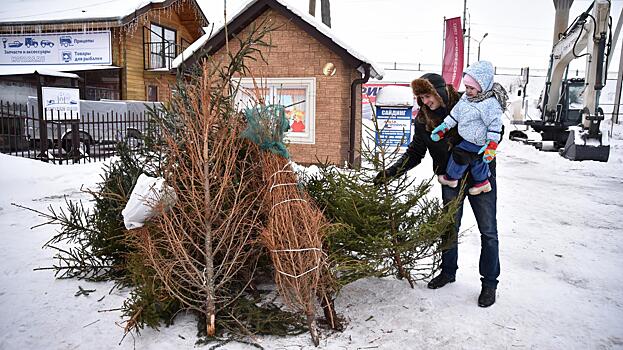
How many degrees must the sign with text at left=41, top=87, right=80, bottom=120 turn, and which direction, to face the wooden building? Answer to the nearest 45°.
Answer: approximately 180°

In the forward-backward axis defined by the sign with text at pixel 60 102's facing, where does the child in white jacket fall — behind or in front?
in front

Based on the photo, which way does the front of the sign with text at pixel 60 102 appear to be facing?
toward the camera

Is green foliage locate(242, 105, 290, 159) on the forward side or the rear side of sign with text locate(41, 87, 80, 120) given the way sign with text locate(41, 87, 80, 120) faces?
on the forward side

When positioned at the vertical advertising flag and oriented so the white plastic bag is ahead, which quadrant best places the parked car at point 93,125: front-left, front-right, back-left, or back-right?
front-right

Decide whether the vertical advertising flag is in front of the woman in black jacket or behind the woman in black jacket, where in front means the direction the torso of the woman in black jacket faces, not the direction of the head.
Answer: behind

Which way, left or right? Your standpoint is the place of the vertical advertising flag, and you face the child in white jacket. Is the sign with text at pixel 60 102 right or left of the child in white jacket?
right

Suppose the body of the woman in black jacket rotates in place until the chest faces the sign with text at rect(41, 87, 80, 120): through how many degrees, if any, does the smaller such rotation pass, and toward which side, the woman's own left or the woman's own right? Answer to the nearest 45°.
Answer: approximately 90° to the woman's own right

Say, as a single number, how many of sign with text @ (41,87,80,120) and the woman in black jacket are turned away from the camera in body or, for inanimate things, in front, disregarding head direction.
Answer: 0

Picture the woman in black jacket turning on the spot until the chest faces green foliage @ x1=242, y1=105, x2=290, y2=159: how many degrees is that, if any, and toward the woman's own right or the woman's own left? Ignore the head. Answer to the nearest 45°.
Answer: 0° — they already face it

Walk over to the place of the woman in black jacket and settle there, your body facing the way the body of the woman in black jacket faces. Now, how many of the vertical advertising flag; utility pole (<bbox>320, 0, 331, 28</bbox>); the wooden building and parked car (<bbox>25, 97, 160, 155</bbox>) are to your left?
0

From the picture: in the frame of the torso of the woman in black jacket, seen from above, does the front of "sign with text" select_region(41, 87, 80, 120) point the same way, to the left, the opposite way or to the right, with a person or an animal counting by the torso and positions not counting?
to the left

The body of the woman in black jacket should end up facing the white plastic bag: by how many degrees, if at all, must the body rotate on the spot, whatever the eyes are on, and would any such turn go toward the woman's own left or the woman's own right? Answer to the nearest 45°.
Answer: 0° — they already face it

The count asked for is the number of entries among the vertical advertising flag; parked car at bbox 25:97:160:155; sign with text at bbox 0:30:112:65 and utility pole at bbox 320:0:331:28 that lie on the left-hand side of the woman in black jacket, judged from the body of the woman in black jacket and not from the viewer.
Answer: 0

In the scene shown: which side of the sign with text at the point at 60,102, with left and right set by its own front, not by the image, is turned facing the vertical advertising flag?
left

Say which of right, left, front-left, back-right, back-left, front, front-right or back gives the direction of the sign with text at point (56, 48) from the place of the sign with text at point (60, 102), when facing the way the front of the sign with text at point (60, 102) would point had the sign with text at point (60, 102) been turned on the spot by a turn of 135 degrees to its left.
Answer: front-left

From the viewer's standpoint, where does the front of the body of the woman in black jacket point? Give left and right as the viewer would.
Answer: facing the viewer and to the left of the viewer
